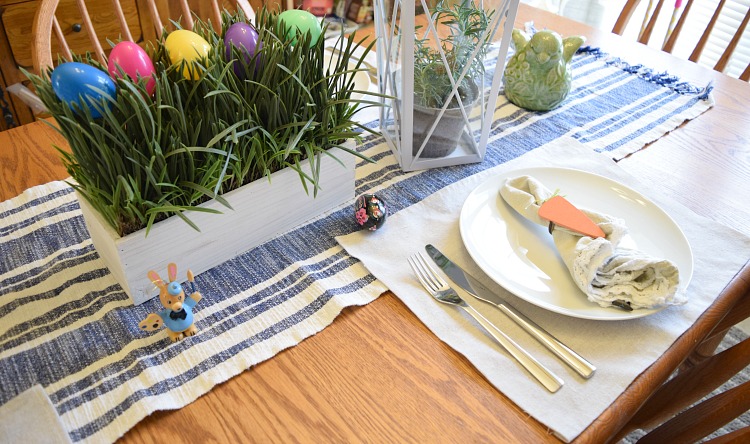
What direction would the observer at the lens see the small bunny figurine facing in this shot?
facing the viewer

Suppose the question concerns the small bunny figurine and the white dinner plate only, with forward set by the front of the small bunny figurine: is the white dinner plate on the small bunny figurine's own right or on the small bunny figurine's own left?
on the small bunny figurine's own left

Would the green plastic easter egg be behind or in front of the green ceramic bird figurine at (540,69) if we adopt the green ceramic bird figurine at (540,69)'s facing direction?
in front

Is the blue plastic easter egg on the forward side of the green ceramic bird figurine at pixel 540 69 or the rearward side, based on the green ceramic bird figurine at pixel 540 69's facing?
on the forward side
